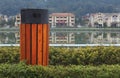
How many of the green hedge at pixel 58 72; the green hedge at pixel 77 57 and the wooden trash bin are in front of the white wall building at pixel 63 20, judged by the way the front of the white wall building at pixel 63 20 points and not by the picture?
3

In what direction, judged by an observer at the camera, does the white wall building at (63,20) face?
facing the viewer

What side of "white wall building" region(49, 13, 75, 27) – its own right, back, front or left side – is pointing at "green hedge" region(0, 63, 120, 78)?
front

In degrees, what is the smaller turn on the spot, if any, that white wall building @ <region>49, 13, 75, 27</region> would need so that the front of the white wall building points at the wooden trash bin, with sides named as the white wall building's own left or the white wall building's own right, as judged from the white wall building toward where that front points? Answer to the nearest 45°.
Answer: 0° — it already faces it

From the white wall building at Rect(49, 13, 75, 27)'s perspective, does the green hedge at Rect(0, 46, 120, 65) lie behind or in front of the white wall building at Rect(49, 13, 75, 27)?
in front

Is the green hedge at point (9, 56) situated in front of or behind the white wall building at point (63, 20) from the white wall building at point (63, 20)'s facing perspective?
in front
